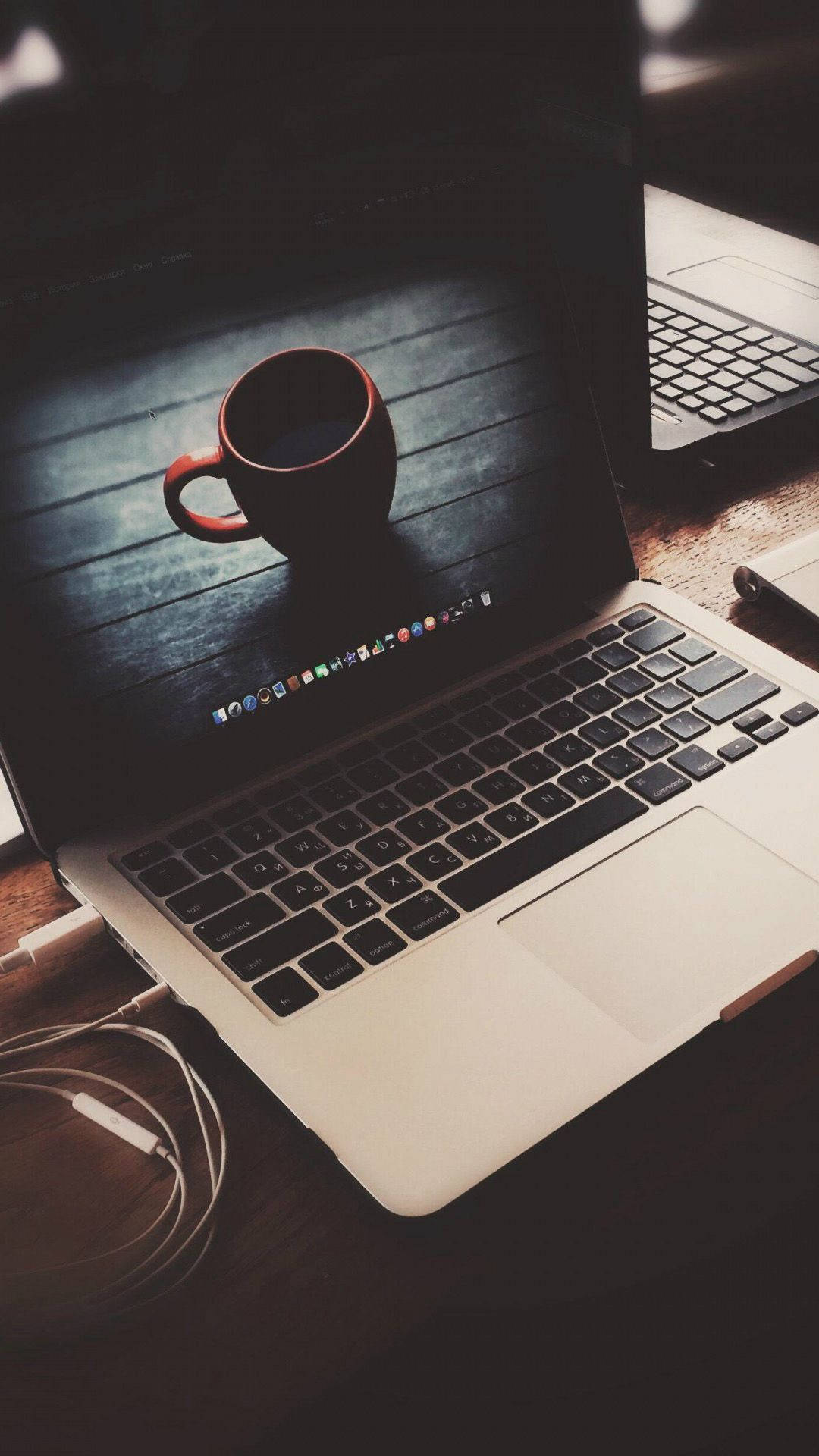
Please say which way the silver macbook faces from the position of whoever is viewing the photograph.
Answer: facing the viewer and to the right of the viewer

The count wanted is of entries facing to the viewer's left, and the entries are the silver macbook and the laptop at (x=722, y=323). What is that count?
0
